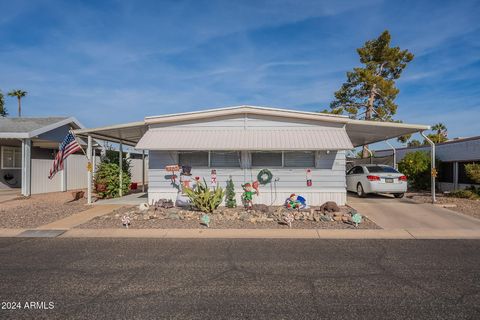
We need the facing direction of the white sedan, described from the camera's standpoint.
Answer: facing away from the viewer and to the left of the viewer

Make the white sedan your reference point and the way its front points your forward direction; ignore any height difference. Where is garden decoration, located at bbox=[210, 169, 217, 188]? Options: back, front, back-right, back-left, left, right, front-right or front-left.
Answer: left

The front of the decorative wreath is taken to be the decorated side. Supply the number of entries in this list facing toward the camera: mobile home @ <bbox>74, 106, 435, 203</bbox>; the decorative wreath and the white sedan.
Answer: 2

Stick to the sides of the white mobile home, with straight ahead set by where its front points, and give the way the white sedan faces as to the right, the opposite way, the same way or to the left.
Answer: the opposite way

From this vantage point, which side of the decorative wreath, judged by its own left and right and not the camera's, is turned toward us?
front

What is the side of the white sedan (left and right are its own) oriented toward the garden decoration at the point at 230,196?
left

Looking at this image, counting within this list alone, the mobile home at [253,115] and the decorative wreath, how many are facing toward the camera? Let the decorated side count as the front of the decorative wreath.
2

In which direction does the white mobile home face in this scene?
toward the camera

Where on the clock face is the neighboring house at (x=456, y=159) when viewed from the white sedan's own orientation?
The neighboring house is roughly at 3 o'clock from the white sedan.

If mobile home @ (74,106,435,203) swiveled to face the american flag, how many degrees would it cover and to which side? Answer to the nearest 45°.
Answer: approximately 90° to its right

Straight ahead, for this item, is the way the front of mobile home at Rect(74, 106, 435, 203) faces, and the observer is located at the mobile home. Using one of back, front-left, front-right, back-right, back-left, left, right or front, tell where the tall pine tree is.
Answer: back-left

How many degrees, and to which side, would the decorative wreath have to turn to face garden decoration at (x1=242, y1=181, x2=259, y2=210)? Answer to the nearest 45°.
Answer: approximately 45° to its right
